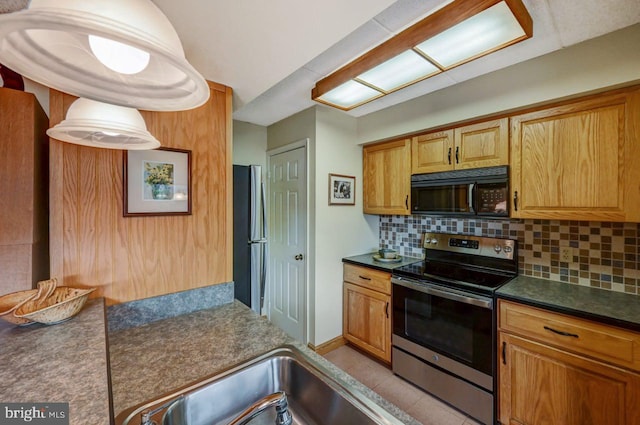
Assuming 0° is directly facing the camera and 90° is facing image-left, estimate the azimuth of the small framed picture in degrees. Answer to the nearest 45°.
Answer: approximately 315°

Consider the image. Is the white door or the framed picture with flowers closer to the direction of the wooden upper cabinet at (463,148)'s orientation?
the framed picture with flowers

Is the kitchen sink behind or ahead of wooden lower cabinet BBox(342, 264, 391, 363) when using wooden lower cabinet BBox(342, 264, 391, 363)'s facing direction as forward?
ahead

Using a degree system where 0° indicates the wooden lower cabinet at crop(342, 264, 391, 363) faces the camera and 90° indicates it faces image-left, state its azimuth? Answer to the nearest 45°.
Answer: approximately 45°

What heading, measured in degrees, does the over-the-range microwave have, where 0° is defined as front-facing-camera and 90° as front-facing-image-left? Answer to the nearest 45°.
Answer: approximately 45°

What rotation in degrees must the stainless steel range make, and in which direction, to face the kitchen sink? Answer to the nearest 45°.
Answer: approximately 45° to its left

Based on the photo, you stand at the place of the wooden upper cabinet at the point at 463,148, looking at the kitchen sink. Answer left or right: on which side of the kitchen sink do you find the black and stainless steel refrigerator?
right

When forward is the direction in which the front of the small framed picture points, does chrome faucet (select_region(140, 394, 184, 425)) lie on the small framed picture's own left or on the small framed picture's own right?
on the small framed picture's own right

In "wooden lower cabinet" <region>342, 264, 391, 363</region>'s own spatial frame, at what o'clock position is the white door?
The white door is roughly at 2 o'clock from the wooden lower cabinet.

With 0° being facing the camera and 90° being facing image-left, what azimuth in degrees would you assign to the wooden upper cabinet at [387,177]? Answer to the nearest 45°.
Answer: approximately 45°
